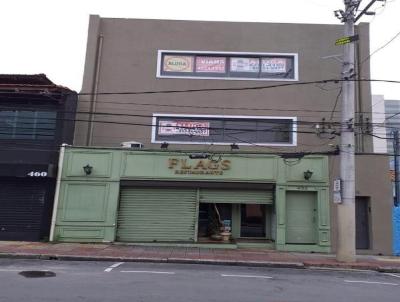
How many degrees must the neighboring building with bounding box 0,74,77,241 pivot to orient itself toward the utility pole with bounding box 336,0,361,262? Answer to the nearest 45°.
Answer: approximately 45° to its left

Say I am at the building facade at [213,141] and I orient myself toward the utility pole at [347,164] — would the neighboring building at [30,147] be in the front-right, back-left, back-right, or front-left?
back-right

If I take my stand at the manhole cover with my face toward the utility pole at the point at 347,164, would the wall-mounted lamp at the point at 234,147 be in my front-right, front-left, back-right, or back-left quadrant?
front-left

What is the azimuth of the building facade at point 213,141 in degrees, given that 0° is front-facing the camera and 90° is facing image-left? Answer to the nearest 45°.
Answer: approximately 0°

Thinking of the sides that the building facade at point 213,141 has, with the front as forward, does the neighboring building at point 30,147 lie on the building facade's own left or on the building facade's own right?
on the building facade's own right

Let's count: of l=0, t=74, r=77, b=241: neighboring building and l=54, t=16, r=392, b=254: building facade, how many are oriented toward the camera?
2

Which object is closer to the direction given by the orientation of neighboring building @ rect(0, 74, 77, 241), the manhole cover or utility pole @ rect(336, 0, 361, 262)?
the manhole cover

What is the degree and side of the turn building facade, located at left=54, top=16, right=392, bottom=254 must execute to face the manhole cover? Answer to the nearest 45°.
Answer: approximately 45° to its right

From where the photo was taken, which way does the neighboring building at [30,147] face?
toward the camera

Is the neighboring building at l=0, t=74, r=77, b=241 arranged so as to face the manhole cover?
yes

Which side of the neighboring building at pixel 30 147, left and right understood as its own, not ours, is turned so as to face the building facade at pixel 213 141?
left

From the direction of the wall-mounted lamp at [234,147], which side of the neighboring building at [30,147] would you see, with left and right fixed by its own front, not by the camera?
left
